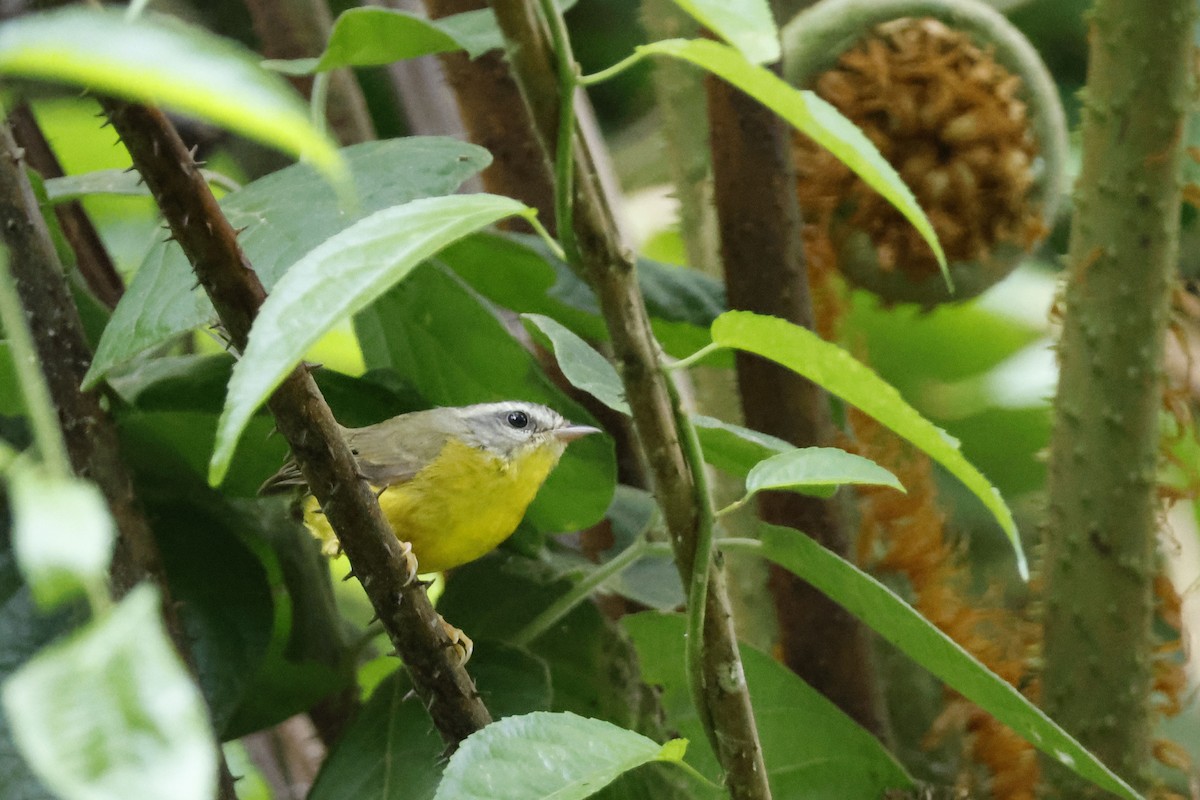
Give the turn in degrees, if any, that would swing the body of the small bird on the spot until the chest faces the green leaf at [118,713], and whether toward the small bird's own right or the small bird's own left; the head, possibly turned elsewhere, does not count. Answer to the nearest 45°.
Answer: approximately 90° to the small bird's own right

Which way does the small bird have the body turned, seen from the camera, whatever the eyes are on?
to the viewer's right

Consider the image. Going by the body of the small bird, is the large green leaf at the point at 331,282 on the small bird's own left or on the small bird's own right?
on the small bird's own right

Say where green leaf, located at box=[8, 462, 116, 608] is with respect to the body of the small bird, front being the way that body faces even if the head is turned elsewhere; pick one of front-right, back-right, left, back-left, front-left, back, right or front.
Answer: right
